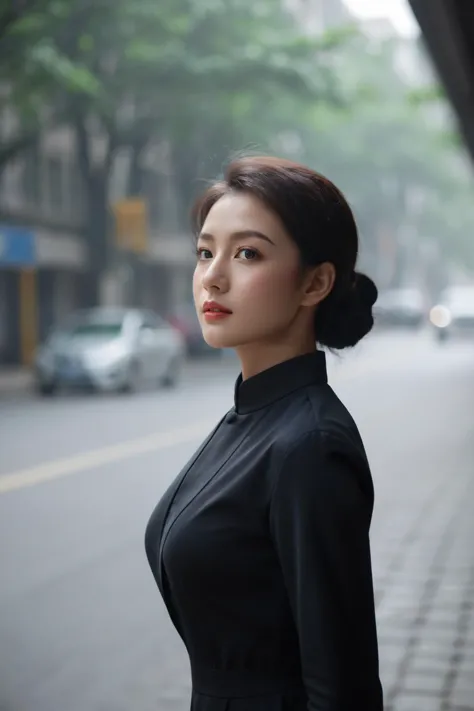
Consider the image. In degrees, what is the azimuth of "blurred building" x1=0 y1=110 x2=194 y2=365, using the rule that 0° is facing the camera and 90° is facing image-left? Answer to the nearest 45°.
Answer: approximately 315°

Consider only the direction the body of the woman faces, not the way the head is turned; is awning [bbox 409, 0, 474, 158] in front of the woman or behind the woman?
behind

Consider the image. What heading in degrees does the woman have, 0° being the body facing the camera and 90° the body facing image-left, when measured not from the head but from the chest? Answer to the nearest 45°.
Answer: approximately 45°

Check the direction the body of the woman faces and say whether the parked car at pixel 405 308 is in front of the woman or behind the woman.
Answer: behind

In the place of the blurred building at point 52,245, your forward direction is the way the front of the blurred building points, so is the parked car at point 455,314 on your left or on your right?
on your left

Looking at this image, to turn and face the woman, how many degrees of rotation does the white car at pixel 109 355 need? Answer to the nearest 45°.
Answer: approximately 45° to its left

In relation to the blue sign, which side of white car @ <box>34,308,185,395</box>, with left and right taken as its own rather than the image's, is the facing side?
right

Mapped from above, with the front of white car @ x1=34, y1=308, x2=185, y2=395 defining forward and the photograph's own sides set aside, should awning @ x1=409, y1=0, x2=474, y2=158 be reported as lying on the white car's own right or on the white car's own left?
on the white car's own left

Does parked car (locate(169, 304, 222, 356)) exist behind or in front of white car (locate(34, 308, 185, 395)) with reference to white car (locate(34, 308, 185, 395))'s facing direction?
behind

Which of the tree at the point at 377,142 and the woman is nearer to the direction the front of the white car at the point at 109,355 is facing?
the woman

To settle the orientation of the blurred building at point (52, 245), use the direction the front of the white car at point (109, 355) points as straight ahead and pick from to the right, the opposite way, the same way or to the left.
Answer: to the left
